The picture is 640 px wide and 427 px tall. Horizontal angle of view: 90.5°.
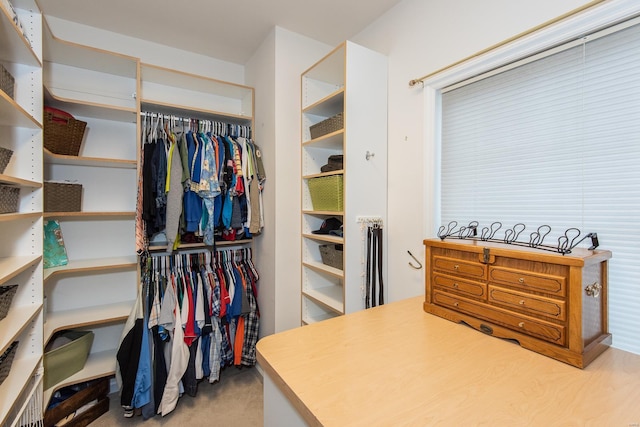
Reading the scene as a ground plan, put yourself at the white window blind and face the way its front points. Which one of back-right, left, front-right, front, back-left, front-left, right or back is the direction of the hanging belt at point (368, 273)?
front-right

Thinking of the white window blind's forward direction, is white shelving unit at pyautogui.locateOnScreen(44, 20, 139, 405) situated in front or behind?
in front

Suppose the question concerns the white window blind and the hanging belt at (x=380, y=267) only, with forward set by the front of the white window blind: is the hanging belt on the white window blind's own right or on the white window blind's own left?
on the white window blind's own right

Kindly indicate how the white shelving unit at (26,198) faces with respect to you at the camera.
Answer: facing to the right of the viewer

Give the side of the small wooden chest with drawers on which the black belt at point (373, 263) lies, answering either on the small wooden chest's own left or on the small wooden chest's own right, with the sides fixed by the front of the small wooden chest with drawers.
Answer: on the small wooden chest's own right

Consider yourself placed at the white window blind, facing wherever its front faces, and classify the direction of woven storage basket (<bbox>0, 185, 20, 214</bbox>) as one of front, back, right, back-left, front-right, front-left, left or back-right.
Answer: front

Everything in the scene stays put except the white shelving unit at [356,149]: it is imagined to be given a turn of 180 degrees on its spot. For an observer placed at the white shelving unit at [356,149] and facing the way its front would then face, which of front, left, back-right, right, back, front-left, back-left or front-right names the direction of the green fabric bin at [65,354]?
back-left

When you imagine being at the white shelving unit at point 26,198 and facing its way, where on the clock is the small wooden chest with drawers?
The small wooden chest with drawers is roughly at 2 o'clock from the white shelving unit.

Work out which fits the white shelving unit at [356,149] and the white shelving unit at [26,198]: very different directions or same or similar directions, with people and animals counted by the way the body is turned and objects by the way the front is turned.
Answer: very different directions

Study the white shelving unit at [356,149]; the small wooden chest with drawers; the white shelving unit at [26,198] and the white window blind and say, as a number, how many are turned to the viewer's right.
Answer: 1

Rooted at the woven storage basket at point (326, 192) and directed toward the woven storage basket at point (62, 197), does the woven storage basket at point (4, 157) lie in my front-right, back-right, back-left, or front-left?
front-left

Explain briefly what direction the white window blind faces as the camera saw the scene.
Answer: facing the viewer and to the left of the viewer

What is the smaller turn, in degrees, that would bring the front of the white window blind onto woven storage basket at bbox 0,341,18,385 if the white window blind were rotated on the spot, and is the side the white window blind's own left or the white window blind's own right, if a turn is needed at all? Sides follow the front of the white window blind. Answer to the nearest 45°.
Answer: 0° — it already faces it

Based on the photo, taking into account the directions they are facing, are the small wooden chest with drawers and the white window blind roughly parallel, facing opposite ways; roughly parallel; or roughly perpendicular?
roughly parallel
